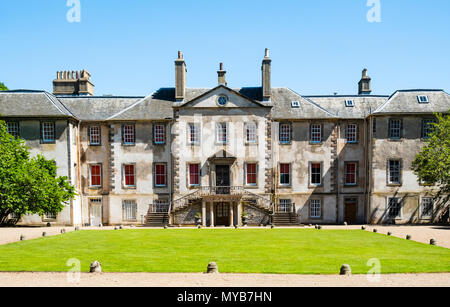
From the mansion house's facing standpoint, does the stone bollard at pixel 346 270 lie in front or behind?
in front

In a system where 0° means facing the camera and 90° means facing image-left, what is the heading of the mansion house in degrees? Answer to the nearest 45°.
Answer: approximately 0°

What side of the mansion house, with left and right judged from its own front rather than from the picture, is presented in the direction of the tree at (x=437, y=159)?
left

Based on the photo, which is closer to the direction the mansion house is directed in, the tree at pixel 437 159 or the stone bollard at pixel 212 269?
the stone bollard

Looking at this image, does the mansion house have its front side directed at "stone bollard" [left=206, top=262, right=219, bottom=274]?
yes

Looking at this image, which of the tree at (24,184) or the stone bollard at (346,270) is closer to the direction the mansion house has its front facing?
the stone bollard
